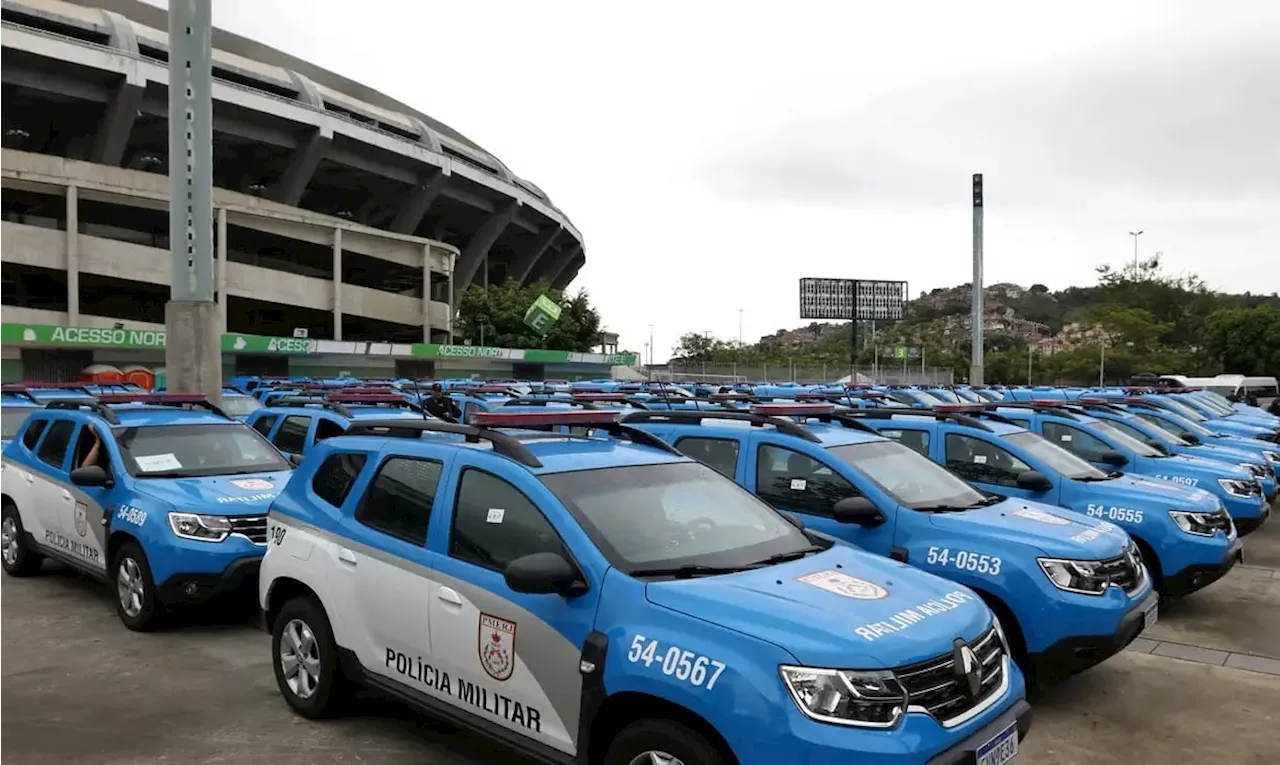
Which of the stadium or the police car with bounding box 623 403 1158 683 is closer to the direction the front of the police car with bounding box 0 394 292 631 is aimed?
the police car

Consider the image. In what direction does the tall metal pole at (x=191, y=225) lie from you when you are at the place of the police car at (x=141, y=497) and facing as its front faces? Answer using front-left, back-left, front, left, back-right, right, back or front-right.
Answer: back-left

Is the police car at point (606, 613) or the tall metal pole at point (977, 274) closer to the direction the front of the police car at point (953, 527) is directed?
the police car

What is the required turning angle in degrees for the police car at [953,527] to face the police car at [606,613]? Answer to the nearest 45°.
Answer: approximately 90° to its right

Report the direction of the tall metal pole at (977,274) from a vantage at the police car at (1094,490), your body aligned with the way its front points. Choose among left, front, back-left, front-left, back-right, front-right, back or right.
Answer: back-left

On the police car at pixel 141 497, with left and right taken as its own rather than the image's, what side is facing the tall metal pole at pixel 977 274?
left

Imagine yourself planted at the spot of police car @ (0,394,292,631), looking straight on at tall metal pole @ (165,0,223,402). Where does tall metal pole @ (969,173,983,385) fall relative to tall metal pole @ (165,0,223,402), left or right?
right

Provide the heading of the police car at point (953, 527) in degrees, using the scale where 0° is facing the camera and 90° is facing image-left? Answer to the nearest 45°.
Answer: approximately 315°

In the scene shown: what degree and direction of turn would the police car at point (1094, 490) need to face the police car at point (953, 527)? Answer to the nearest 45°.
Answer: approximately 45° to its right
